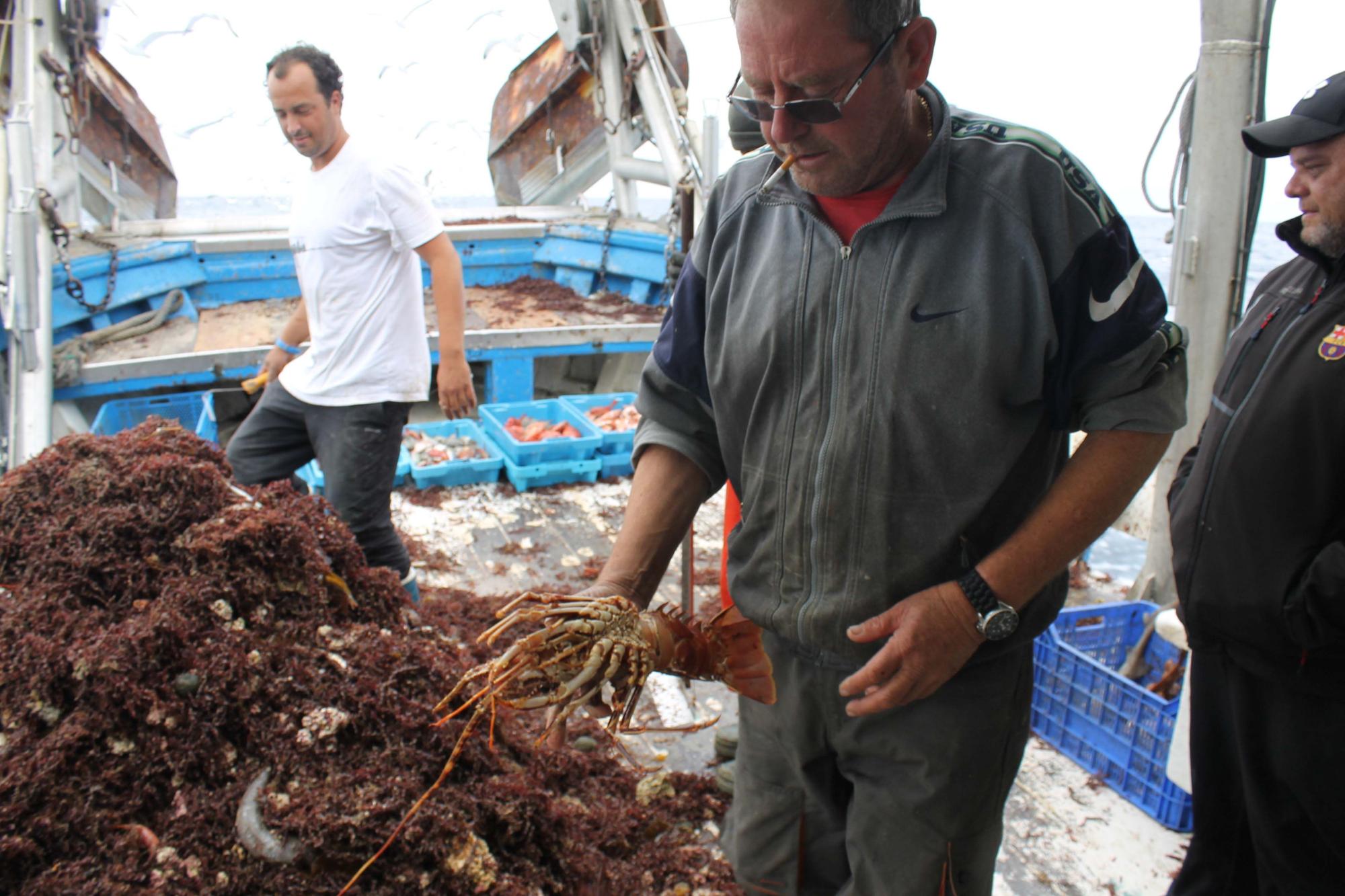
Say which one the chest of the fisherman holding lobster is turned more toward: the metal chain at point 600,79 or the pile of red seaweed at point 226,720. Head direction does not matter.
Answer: the pile of red seaweed

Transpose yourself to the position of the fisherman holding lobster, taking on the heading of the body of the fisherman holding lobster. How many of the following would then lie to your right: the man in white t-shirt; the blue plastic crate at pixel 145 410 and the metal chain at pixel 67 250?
3

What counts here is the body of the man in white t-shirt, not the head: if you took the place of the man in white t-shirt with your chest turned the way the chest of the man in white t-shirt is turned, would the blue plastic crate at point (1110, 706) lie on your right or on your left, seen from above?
on your left

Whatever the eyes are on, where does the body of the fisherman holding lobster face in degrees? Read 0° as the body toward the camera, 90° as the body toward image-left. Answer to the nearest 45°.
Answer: approximately 45°

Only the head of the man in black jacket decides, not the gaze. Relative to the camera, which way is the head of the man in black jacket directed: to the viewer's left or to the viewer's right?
to the viewer's left

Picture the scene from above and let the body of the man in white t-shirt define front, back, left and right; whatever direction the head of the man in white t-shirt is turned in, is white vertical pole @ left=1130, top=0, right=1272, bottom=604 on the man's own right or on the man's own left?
on the man's own left
